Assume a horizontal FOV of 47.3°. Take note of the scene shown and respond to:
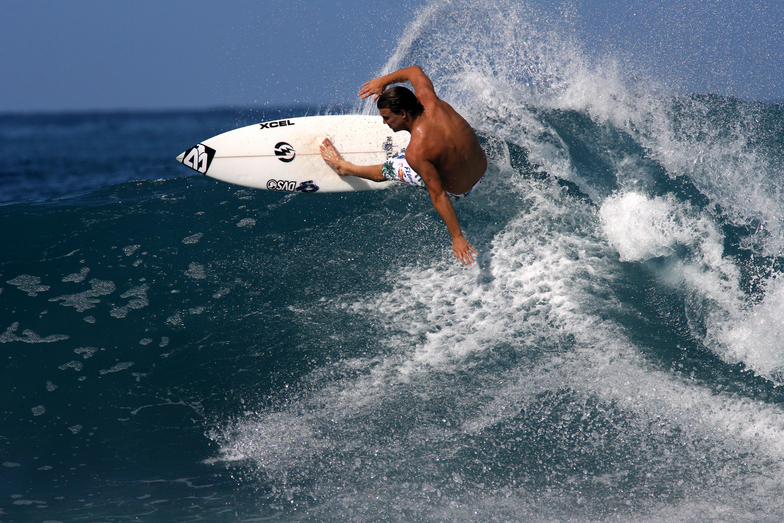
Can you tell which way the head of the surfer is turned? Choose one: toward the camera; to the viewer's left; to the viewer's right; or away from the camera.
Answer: to the viewer's left

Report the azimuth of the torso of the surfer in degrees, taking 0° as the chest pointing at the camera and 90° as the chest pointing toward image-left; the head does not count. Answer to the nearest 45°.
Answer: approximately 135°
